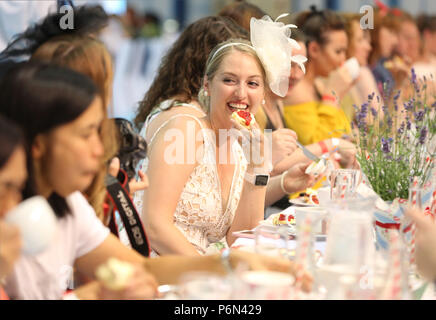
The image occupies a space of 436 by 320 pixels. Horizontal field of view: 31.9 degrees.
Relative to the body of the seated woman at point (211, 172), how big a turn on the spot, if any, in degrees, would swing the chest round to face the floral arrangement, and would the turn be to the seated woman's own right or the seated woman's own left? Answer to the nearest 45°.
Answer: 0° — they already face it

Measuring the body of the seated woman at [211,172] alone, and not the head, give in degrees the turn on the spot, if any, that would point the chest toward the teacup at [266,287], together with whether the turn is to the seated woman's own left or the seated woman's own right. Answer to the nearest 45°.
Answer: approximately 45° to the seated woman's own right

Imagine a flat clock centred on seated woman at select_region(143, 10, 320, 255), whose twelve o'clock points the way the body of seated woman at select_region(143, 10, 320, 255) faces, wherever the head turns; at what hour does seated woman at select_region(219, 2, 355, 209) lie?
seated woman at select_region(219, 2, 355, 209) is roughly at 8 o'clock from seated woman at select_region(143, 10, 320, 255).

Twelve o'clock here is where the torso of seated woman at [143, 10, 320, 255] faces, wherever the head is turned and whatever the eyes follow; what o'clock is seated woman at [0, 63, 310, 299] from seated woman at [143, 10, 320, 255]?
seated woman at [0, 63, 310, 299] is roughly at 2 o'clock from seated woman at [143, 10, 320, 255].

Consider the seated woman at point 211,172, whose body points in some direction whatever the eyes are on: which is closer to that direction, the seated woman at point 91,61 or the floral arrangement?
the floral arrangement

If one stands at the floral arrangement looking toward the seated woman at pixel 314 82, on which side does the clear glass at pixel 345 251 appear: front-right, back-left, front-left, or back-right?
back-left

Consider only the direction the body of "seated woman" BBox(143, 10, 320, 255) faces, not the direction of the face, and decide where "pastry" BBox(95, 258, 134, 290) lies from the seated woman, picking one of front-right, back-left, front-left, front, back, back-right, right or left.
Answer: front-right

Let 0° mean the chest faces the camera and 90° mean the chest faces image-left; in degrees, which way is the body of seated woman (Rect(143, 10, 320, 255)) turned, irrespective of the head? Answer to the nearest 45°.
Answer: approximately 315°
